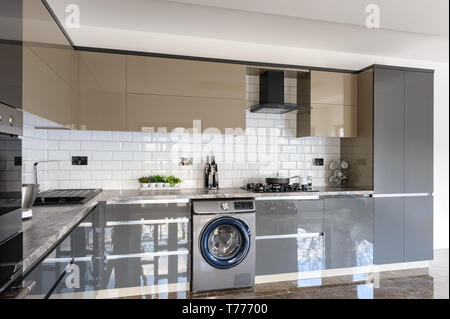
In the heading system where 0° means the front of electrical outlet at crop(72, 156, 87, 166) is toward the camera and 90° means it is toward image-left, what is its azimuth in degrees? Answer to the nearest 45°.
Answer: approximately 0°

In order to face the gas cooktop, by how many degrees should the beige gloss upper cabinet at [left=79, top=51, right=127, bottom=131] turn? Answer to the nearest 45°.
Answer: approximately 90° to its left
